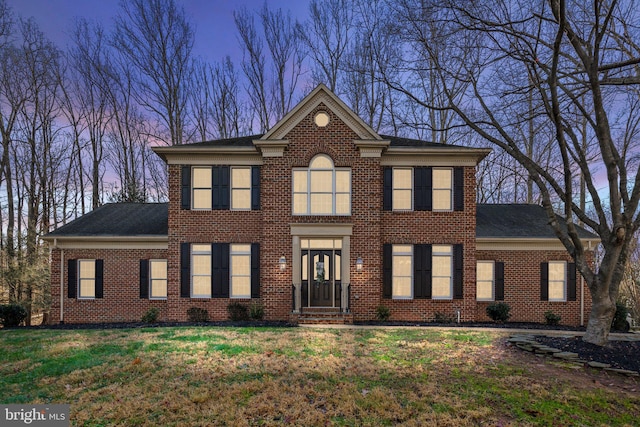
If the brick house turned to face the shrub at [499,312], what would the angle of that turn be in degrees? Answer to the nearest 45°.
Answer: approximately 90° to its left

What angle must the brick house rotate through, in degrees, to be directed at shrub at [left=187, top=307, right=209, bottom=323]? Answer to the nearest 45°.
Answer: approximately 90° to its right

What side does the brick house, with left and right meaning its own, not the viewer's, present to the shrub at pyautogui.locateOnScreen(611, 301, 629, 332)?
left

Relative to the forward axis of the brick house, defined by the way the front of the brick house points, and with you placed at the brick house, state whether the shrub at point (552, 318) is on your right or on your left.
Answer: on your left

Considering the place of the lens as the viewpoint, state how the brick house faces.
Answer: facing the viewer

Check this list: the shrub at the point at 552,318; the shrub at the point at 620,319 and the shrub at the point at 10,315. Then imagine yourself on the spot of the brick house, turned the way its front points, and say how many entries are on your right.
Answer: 1

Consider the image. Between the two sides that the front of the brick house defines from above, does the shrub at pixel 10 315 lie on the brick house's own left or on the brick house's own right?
on the brick house's own right
